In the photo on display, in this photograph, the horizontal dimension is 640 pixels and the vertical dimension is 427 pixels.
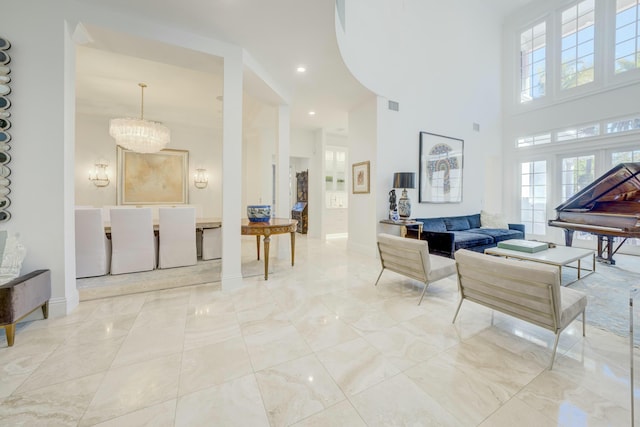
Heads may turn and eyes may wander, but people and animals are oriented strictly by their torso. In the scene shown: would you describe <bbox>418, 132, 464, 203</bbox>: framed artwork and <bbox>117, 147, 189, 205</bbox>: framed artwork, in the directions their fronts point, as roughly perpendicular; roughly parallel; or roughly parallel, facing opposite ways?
roughly parallel

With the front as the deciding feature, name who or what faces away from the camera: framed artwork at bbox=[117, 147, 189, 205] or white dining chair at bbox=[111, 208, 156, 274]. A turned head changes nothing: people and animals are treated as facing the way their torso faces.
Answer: the white dining chair

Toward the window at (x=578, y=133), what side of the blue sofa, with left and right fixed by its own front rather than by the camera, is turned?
left

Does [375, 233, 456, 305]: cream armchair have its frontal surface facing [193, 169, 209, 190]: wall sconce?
no

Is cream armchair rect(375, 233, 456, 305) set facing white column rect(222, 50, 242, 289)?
no

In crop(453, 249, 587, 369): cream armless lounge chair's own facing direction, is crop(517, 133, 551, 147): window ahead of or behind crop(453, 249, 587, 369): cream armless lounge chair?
ahead

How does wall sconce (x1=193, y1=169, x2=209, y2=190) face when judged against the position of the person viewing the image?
facing the viewer

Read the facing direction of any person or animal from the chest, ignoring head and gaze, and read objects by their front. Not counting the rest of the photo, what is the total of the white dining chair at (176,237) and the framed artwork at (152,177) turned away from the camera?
1

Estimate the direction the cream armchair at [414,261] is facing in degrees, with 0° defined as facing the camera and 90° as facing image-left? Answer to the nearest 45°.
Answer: approximately 225°

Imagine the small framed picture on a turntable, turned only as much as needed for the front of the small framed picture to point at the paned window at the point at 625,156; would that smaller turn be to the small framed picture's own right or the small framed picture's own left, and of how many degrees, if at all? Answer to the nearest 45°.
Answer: approximately 135° to the small framed picture's own left

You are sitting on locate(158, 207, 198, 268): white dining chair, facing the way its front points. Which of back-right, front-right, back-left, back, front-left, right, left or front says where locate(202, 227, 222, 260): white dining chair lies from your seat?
front-right

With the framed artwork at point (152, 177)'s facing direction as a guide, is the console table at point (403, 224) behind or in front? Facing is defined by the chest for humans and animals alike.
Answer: in front

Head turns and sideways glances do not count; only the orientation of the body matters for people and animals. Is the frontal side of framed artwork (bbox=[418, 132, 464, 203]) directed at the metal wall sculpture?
no

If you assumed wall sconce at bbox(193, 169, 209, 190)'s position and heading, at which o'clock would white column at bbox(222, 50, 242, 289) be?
The white column is roughly at 12 o'clock from the wall sconce.

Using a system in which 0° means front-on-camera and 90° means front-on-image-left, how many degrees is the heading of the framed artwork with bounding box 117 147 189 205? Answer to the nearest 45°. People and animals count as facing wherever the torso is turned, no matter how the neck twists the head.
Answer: approximately 0°

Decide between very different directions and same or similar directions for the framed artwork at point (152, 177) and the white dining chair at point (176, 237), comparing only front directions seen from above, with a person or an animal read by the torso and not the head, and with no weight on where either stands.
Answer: very different directions

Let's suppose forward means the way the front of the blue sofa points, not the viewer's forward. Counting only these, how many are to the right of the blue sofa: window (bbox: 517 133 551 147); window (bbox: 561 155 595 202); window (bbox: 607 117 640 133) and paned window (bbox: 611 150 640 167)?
0

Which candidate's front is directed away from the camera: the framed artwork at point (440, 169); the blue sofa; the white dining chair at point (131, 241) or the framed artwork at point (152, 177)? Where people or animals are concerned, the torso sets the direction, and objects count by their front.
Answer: the white dining chair

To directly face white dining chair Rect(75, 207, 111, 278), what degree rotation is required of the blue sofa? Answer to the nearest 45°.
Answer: approximately 90° to its right
